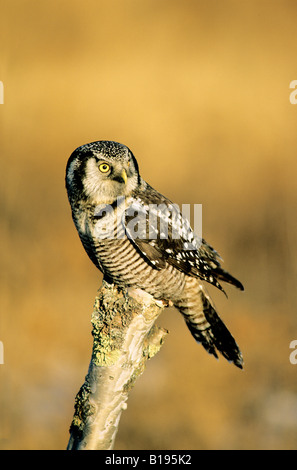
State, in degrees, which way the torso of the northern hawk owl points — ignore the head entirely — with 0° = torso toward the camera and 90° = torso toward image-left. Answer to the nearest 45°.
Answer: approximately 45°
